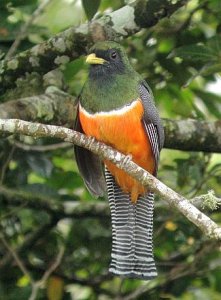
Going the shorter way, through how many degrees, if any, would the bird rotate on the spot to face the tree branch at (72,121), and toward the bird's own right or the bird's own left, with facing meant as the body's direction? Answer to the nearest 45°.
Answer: approximately 90° to the bird's own right

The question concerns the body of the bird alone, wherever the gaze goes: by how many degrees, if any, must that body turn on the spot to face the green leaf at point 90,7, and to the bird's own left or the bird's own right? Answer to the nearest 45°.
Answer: approximately 135° to the bird's own right

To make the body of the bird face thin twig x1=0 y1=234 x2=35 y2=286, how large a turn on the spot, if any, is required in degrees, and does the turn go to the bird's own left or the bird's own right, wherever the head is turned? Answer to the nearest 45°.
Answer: approximately 135° to the bird's own right

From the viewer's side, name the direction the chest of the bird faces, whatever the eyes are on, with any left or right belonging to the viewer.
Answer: facing the viewer and to the left of the viewer
